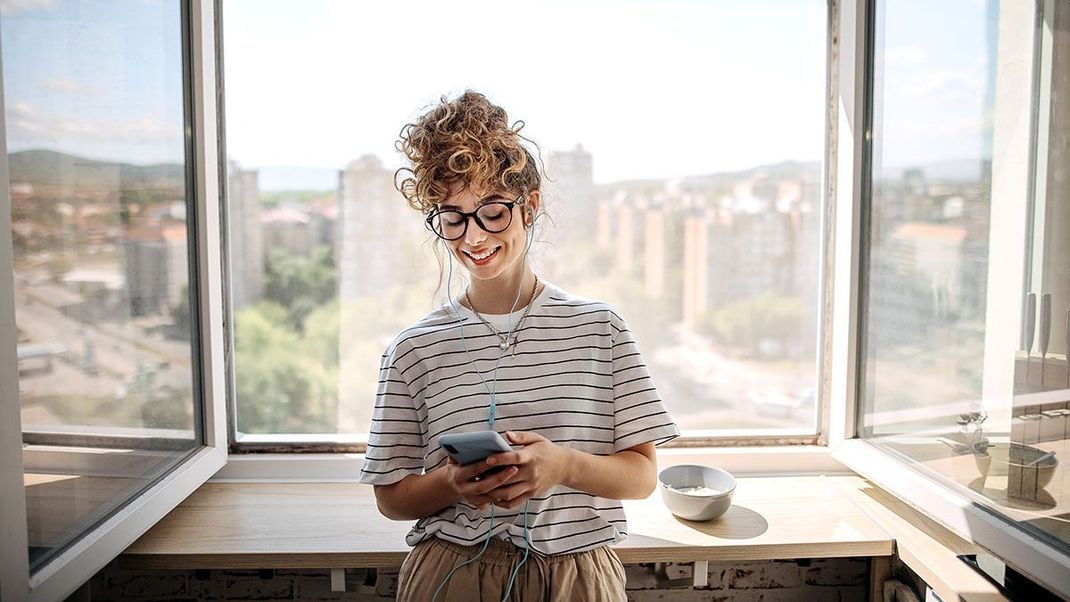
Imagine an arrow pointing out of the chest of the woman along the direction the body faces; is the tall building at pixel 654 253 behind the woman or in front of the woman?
behind

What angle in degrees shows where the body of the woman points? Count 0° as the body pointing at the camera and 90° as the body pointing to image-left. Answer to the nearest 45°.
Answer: approximately 0°

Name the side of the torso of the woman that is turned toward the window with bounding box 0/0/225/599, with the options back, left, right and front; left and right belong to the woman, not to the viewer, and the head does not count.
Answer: right

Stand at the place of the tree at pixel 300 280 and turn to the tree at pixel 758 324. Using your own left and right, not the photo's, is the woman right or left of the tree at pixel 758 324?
right

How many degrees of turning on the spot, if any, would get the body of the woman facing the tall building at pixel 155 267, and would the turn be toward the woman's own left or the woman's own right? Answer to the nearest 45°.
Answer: approximately 135° to the woman's own right

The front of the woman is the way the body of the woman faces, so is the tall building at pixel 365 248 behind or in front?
behind

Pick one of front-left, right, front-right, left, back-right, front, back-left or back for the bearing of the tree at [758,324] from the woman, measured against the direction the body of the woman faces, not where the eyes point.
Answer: back-left

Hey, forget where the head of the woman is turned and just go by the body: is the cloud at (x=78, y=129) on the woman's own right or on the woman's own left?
on the woman's own right

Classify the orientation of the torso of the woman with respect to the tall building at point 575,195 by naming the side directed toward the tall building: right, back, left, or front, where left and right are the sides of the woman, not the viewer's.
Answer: back
